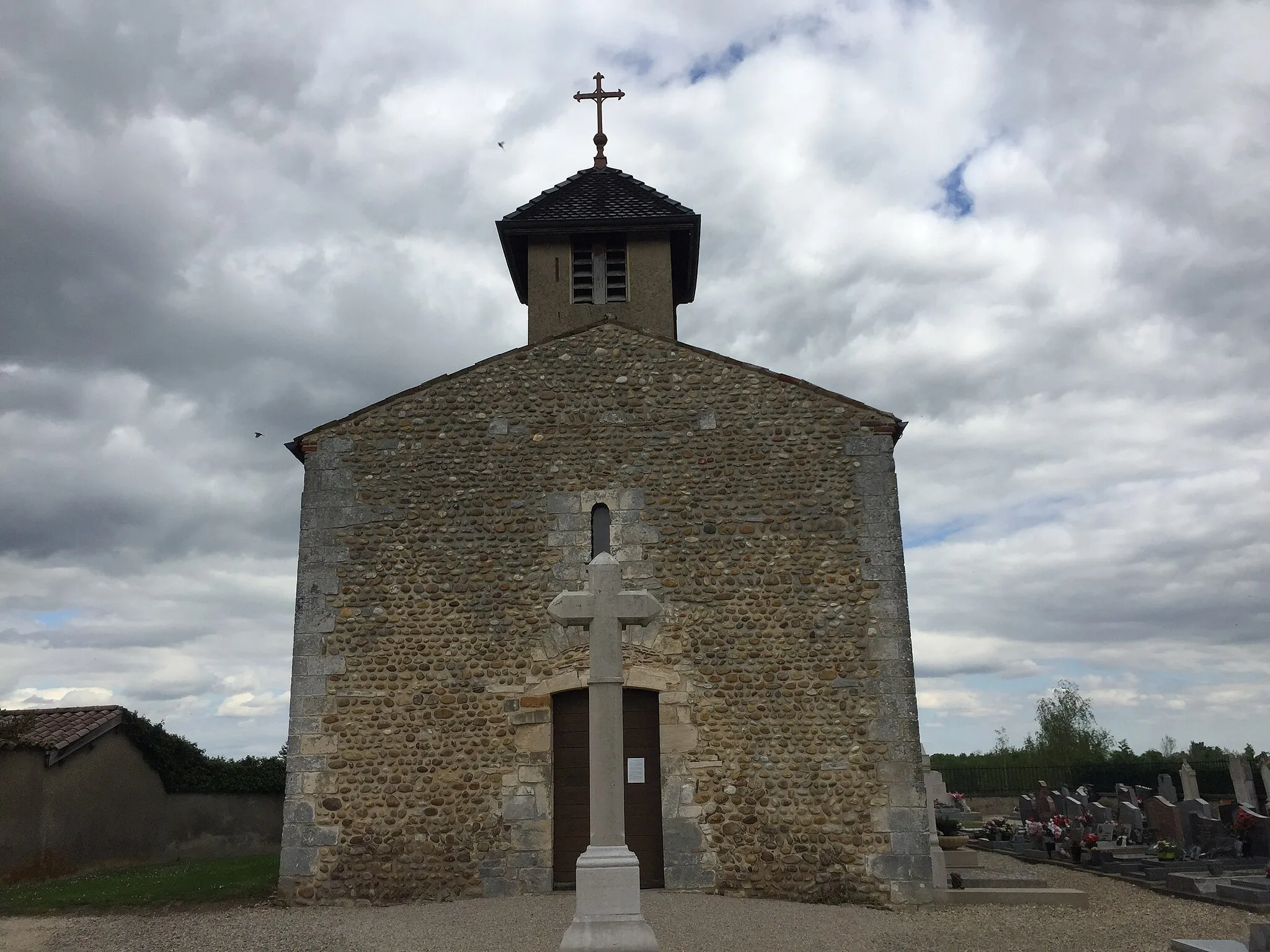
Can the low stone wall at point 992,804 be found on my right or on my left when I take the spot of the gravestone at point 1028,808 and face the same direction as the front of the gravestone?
on my right

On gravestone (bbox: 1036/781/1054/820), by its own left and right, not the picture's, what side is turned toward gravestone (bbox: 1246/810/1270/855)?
left

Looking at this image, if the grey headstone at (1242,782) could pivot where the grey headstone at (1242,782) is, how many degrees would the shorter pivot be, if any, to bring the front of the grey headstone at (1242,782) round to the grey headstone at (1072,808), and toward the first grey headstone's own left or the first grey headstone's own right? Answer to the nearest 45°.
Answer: approximately 45° to the first grey headstone's own right

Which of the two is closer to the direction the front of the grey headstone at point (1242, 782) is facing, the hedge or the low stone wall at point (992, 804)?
the hedge

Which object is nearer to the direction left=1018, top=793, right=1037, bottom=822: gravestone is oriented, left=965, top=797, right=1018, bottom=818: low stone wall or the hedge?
the hedge

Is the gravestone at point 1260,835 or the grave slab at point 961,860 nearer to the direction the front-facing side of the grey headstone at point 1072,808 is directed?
the grave slab

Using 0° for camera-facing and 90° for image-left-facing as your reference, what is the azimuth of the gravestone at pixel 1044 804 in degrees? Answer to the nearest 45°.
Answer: approximately 45°

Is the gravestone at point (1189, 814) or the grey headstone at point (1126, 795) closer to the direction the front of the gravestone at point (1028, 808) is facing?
the gravestone

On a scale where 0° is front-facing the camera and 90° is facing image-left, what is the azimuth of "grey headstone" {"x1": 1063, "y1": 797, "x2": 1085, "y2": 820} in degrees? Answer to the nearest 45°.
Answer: approximately 45°
